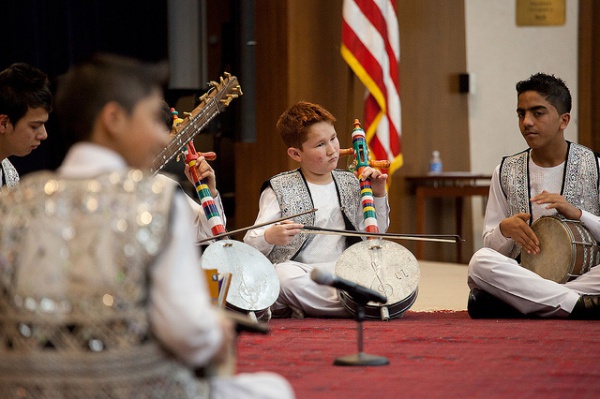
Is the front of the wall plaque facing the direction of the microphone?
yes

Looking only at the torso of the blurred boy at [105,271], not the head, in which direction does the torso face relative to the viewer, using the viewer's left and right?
facing away from the viewer and to the right of the viewer

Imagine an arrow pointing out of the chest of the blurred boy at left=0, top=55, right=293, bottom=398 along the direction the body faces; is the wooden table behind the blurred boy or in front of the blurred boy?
in front

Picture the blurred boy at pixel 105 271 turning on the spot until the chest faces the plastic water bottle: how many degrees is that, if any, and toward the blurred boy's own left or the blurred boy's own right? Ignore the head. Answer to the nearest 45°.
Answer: approximately 45° to the blurred boy's own left

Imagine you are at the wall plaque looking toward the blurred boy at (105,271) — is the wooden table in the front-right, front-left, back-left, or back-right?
front-right

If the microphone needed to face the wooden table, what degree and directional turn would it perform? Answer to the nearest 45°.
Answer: approximately 90° to its right

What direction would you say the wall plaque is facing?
toward the camera

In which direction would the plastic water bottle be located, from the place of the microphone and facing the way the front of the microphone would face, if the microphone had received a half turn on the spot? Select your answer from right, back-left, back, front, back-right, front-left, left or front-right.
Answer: left

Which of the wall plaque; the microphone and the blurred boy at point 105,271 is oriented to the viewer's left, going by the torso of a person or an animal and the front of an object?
the microphone

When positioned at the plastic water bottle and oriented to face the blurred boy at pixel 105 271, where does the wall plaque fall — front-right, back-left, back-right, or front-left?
back-left

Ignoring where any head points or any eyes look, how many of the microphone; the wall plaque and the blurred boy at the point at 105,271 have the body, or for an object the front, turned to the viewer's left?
1

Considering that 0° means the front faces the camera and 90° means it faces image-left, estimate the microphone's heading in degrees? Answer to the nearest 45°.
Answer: approximately 90°

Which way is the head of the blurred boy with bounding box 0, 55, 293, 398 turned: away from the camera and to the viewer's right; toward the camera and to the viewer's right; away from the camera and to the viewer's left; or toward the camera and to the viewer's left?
away from the camera and to the viewer's right

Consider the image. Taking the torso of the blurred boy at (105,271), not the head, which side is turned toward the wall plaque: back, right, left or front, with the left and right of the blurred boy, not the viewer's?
front
